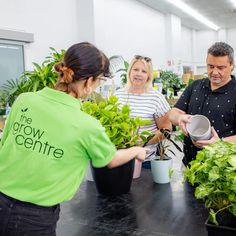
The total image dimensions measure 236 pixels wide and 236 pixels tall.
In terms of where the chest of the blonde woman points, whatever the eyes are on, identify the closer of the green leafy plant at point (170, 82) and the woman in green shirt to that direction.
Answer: the woman in green shirt

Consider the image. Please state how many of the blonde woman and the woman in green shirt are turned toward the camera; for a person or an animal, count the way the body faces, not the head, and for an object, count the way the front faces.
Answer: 1

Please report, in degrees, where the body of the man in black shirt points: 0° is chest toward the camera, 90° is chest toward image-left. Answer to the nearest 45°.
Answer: approximately 45°

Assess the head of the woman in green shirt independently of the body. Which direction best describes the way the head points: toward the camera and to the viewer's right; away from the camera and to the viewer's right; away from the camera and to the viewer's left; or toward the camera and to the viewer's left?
away from the camera and to the viewer's right

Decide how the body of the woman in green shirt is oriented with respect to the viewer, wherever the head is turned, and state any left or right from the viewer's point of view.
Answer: facing away from the viewer and to the right of the viewer

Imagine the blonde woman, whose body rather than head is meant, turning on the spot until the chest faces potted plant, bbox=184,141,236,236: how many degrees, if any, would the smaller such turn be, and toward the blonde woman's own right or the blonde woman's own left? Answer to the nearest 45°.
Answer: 0° — they already face it

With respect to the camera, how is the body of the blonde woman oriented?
toward the camera

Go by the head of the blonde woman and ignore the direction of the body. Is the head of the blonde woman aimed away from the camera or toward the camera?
toward the camera

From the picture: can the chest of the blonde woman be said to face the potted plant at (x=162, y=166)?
yes

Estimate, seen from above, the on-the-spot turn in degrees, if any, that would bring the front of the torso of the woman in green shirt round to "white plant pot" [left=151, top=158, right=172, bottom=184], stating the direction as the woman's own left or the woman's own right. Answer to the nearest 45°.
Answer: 0° — they already face it

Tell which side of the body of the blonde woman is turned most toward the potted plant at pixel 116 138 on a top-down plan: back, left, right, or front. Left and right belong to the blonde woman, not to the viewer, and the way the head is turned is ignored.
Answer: front

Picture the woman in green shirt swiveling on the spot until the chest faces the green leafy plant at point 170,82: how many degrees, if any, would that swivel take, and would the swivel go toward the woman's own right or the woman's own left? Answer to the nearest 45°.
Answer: approximately 45° to the woman's own left

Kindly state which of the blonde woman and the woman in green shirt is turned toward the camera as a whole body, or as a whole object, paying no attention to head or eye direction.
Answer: the blonde woman

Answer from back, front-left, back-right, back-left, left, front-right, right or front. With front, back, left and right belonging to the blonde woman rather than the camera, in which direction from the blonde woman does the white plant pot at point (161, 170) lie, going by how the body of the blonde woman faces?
front

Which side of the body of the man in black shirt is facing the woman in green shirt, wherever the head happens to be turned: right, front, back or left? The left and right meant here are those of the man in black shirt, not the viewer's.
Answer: front

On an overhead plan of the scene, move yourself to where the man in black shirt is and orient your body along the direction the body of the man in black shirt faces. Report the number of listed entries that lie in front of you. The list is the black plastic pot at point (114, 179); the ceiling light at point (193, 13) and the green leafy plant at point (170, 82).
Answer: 1

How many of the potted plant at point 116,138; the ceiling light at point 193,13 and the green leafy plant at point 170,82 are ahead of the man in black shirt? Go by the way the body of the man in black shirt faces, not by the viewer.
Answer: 1

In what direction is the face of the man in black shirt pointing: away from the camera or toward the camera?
toward the camera
